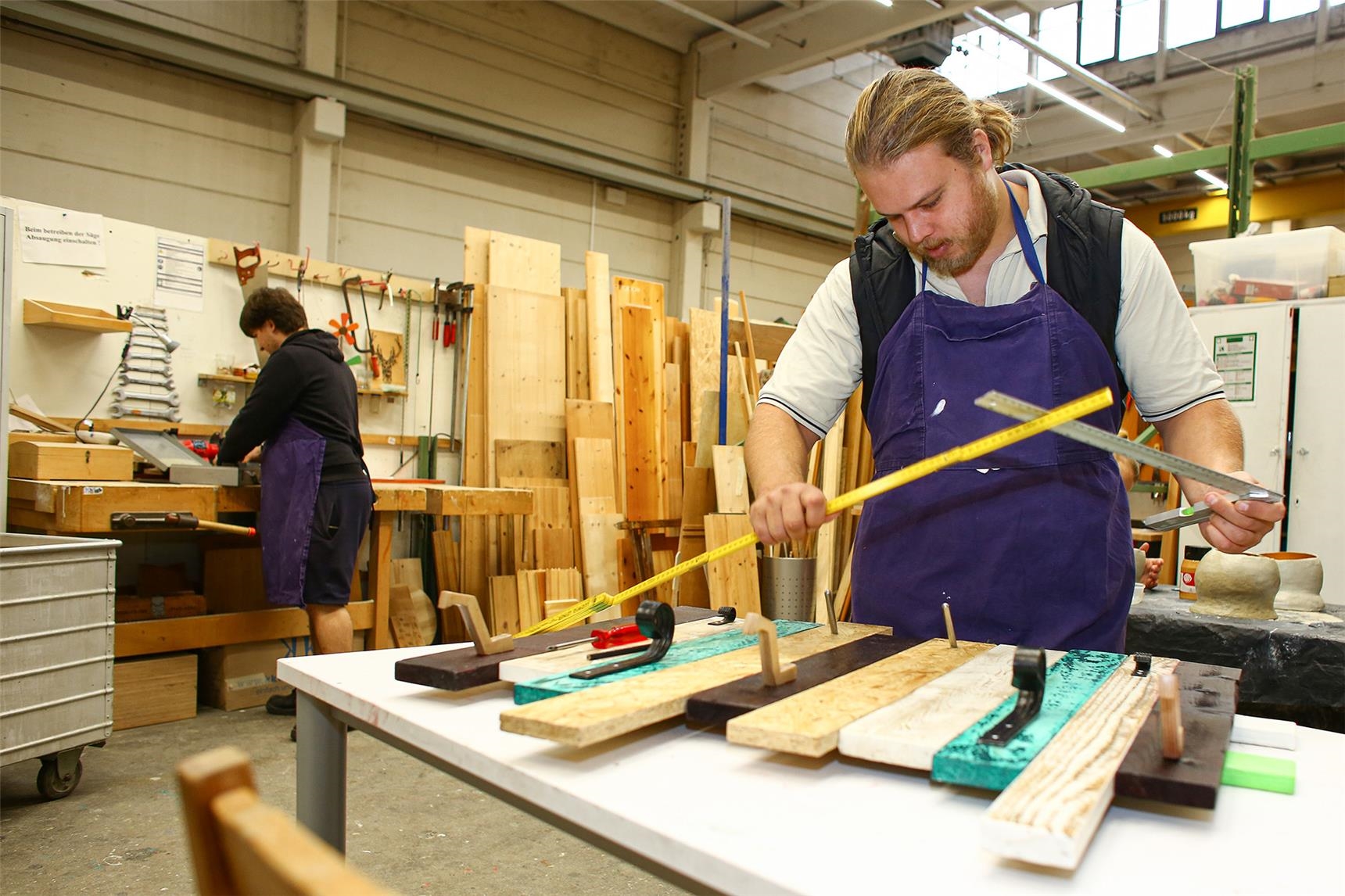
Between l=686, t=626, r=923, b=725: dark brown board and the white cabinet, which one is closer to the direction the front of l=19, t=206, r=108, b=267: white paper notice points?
the dark brown board

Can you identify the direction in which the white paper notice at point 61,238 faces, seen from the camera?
facing the viewer

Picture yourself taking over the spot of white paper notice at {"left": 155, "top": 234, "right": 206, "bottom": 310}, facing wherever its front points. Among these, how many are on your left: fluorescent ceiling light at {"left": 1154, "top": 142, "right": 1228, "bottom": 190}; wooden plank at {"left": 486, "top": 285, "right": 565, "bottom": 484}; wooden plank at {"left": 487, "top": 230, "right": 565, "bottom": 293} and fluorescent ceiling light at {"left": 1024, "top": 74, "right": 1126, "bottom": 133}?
4

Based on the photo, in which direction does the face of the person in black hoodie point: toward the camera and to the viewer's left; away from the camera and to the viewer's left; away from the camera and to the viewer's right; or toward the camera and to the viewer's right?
away from the camera and to the viewer's left

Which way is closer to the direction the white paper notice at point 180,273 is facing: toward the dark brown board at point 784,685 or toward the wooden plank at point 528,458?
the dark brown board

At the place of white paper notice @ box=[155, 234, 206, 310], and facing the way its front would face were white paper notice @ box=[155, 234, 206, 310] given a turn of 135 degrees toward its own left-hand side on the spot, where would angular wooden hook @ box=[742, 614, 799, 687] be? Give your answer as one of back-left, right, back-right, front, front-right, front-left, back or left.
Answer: back-right

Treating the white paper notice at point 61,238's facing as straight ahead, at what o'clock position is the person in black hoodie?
The person in black hoodie is roughly at 11 o'clock from the white paper notice.

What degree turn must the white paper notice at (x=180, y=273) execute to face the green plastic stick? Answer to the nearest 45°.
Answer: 0° — it already faces it

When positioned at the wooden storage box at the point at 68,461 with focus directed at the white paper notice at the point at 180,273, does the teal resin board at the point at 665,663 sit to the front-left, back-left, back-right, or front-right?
back-right

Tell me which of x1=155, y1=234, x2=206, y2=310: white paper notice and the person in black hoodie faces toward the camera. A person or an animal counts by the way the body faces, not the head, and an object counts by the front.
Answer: the white paper notice

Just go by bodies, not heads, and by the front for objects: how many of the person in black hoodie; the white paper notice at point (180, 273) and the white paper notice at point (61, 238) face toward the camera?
2

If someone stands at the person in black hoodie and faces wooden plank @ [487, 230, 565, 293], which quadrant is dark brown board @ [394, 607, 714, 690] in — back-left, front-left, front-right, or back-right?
back-right

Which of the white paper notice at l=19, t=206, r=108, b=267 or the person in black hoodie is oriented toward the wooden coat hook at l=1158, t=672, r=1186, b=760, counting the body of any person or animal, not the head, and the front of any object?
the white paper notice

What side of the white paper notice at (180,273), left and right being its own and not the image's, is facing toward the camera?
front

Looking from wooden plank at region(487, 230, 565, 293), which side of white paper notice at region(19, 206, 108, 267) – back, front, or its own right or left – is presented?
left

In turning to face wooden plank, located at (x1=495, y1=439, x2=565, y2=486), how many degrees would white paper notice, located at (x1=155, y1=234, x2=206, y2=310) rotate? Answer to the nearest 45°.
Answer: approximately 90° to its left

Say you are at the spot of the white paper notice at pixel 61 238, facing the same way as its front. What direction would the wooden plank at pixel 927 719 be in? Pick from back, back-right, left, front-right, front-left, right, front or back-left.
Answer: front

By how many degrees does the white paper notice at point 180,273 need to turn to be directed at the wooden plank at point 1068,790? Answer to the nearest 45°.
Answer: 0° — it already faces it

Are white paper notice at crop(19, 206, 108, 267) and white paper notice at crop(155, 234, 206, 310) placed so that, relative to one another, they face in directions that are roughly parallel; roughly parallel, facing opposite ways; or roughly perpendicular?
roughly parallel
